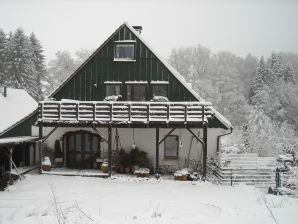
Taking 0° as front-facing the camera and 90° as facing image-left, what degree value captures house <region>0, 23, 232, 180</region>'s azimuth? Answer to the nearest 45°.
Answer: approximately 0°

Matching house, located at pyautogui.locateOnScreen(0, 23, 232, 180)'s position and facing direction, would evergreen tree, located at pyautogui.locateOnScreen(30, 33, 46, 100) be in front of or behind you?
behind

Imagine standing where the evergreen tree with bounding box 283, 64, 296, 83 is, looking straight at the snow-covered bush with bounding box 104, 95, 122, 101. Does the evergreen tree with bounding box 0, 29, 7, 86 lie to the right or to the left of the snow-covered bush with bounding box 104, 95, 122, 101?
right

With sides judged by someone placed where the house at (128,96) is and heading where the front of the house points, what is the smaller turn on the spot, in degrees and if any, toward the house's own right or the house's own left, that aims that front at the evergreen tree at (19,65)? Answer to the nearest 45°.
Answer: approximately 135° to the house's own right

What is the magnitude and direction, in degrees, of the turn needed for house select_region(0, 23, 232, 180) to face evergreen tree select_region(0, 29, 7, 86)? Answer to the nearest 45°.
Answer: approximately 135° to its right
